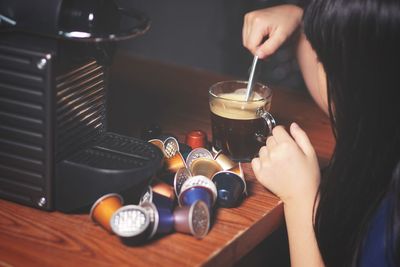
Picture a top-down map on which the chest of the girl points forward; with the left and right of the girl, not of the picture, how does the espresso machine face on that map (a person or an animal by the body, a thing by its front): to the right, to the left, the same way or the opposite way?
the opposite way

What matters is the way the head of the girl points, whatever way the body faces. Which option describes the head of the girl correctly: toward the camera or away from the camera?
away from the camera

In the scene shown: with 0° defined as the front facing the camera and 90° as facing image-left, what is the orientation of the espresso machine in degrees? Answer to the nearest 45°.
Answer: approximately 315°

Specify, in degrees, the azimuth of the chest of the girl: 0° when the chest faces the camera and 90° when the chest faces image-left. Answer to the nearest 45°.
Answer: approximately 135°
